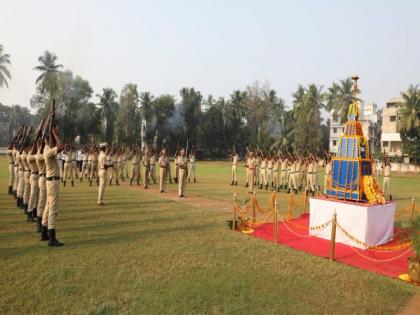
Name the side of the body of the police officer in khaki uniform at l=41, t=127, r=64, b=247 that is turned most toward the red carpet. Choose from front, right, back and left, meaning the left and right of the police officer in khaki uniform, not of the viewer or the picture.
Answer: front

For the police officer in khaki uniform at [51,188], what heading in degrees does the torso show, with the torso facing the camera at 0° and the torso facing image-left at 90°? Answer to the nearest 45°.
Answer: approximately 270°

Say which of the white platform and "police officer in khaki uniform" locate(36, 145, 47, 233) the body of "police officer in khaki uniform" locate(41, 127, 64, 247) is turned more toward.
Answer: the white platform

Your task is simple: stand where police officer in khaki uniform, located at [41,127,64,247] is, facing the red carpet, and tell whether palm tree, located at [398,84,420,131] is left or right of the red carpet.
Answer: left

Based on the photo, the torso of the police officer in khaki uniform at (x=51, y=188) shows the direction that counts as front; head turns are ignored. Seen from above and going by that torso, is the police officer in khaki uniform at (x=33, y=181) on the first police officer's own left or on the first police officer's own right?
on the first police officer's own left

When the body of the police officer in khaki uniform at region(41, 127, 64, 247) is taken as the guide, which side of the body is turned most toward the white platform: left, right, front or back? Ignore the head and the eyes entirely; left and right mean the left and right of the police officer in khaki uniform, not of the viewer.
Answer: front

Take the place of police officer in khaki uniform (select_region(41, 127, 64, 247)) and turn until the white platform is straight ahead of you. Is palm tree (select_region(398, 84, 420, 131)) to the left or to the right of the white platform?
left

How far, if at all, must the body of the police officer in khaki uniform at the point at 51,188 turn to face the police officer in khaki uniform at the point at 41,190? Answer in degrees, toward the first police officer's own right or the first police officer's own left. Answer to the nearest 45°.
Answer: approximately 90° to the first police officer's own left
